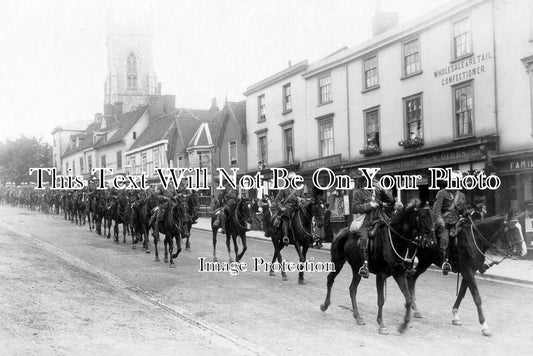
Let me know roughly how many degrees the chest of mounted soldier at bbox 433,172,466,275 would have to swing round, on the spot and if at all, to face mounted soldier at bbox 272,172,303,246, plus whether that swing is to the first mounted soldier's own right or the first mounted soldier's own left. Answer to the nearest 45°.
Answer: approximately 180°

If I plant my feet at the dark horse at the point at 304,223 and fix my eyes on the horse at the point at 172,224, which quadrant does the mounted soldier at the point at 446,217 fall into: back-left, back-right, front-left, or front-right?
back-left

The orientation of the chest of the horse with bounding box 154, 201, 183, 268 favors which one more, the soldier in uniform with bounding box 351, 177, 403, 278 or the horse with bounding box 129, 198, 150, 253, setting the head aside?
the soldier in uniform

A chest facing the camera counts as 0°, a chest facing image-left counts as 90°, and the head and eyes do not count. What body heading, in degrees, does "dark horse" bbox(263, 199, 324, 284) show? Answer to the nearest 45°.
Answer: approximately 315°

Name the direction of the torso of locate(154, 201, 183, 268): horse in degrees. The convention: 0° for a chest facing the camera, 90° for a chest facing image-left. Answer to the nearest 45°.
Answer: approximately 315°

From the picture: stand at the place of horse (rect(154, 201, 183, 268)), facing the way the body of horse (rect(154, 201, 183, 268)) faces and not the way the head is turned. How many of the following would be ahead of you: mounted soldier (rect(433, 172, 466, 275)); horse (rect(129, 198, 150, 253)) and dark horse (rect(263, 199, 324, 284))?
2

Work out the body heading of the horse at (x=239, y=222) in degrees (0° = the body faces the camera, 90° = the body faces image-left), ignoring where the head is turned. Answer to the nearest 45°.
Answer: approximately 315°

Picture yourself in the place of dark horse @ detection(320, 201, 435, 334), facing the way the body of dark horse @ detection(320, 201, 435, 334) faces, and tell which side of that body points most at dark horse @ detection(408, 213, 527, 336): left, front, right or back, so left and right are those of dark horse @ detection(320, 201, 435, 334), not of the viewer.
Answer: left

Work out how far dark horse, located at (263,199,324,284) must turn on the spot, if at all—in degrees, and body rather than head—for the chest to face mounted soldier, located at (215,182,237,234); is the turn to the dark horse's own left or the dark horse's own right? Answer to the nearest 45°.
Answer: approximately 180°

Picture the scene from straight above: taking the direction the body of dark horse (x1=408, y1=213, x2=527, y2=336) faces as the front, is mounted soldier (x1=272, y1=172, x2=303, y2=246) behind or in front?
behind

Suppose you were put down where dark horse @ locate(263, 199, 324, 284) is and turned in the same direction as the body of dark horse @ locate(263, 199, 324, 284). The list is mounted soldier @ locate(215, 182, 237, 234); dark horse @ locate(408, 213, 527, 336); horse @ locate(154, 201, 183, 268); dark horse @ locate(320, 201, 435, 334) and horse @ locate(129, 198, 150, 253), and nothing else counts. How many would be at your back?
3

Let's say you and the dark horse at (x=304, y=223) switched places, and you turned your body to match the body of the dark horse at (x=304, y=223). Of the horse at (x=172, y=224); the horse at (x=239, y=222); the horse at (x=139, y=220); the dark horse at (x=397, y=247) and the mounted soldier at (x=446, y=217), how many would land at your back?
3
